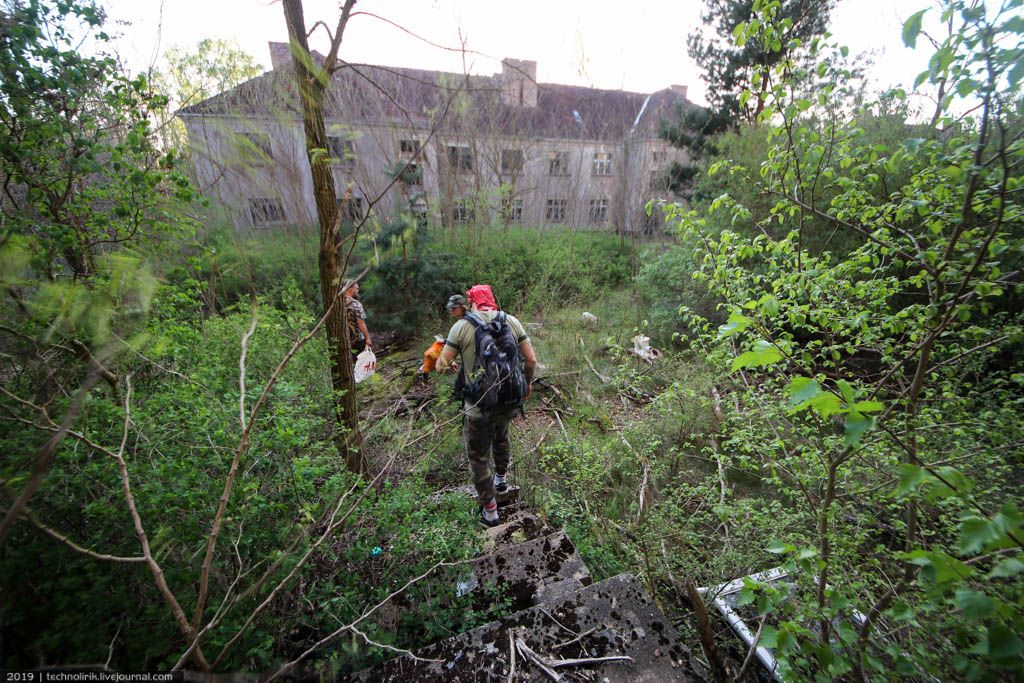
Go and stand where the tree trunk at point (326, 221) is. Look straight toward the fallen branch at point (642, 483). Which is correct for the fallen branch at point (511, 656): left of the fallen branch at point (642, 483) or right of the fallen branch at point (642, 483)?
right

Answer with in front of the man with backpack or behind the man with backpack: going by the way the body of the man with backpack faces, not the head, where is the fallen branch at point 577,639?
behind

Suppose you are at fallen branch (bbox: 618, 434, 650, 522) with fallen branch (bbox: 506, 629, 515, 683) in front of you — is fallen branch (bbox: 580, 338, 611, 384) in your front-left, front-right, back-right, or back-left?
back-right

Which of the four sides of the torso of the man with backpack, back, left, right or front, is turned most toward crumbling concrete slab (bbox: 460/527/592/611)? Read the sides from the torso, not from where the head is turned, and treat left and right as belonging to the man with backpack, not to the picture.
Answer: back

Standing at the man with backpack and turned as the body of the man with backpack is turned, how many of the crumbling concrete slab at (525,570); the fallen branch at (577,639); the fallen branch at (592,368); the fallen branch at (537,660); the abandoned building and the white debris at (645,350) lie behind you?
3

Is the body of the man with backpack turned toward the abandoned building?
yes

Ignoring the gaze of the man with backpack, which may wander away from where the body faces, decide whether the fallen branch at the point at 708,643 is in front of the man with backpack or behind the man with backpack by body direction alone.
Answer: behind

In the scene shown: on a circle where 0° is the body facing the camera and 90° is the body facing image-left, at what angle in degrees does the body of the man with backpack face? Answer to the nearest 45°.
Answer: approximately 180°

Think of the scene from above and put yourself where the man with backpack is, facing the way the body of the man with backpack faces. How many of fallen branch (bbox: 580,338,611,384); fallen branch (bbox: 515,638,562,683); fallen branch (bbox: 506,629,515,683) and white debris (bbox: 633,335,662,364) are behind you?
2

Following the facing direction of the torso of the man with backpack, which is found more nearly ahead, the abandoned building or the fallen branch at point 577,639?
the abandoned building

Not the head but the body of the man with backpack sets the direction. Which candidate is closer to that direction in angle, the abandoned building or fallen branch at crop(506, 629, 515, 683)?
the abandoned building

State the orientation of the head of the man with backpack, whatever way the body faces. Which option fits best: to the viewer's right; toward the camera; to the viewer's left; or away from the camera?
away from the camera
